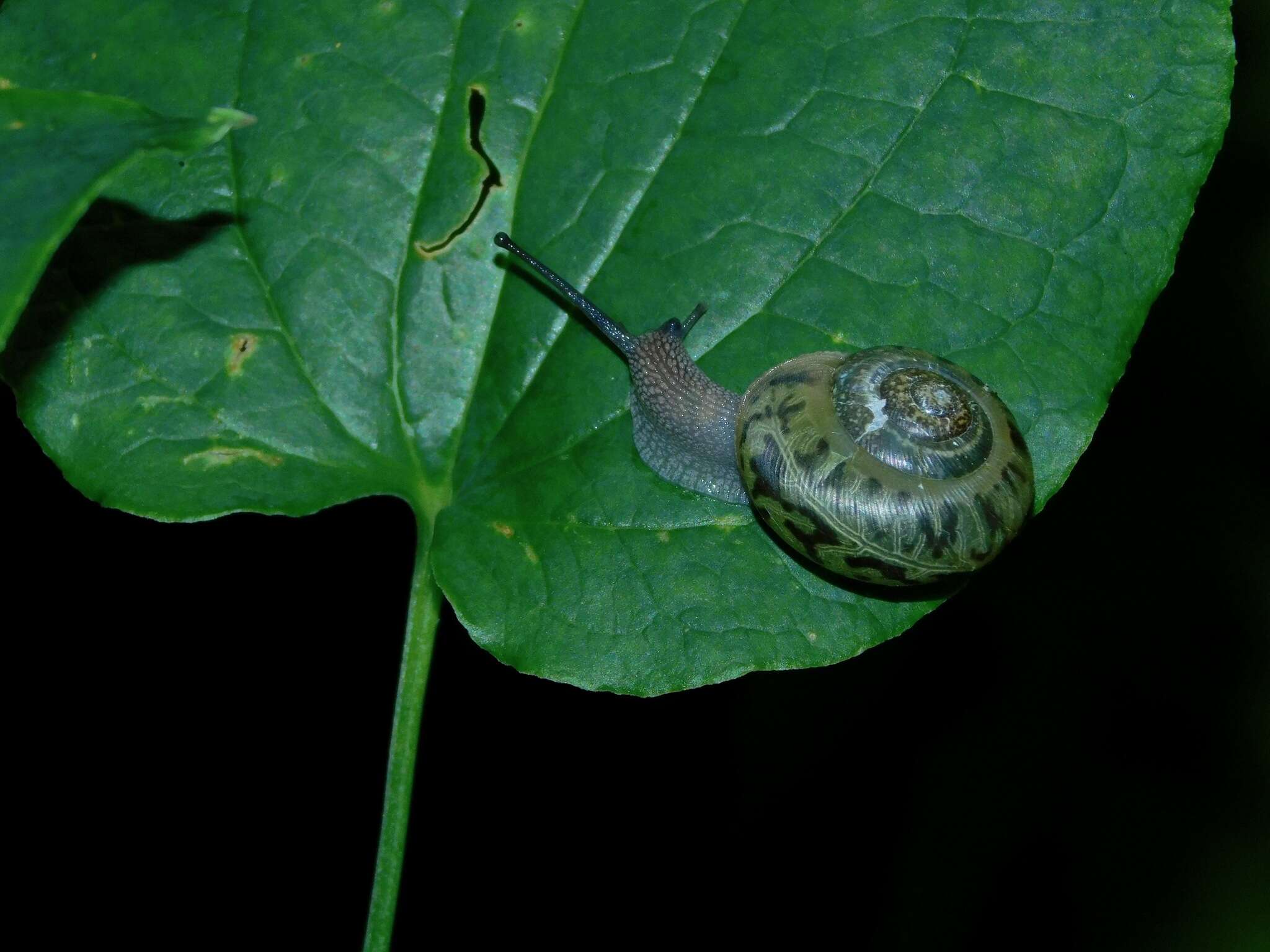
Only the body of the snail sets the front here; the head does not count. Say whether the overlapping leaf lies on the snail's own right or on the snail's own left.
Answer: on the snail's own left

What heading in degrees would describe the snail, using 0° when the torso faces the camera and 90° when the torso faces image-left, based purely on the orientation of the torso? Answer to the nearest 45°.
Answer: approximately 135°
